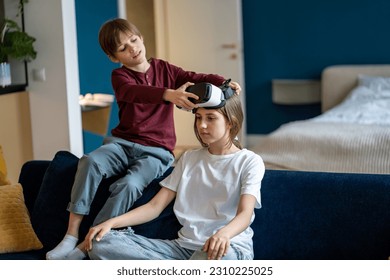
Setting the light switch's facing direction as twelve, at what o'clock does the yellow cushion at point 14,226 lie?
The yellow cushion is roughly at 12 o'clock from the light switch.

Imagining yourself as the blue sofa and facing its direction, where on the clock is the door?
The door is roughly at 6 o'clock from the blue sofa.

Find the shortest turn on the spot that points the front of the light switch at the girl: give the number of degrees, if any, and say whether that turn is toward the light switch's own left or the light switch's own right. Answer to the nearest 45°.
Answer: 0° — it already faces them

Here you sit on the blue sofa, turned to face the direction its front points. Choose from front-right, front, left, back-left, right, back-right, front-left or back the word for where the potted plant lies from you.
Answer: back-right

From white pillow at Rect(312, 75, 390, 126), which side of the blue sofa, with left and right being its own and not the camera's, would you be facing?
back

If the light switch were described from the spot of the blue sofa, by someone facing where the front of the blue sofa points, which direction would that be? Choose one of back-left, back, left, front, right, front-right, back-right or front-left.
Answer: back-right

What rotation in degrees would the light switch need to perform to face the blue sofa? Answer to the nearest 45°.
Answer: approximately 45° to its left

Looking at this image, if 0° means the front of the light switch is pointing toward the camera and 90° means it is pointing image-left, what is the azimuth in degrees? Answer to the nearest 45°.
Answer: approximately 0°

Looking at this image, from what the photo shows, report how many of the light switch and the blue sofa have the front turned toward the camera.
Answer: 2
